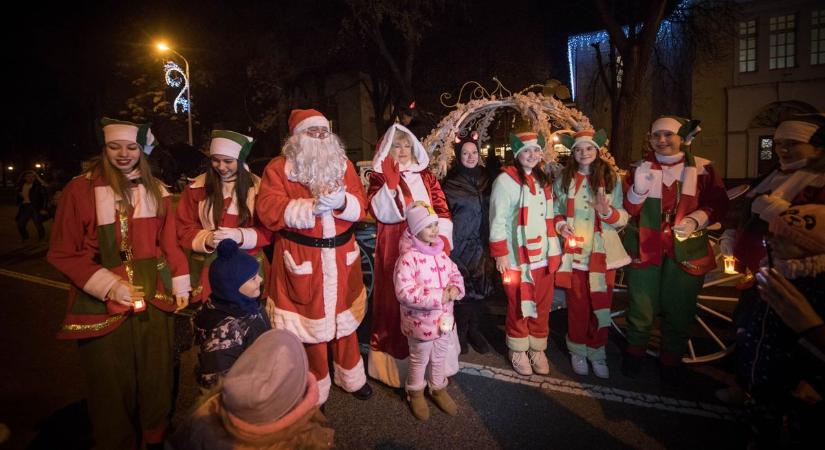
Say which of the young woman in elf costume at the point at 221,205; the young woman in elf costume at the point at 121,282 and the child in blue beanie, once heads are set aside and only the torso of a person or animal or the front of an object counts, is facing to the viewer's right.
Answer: the child in blue beanie

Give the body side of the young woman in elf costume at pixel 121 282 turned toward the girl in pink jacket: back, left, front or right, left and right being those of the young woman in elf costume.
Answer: left

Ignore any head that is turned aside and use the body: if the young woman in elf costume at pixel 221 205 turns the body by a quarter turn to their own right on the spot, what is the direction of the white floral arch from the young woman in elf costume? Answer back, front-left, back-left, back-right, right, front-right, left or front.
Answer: back

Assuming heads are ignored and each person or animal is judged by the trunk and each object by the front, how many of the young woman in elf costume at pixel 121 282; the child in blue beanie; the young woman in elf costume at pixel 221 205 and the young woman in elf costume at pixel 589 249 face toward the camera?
3

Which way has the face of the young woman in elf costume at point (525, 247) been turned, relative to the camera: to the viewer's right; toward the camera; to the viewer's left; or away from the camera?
toward the camera

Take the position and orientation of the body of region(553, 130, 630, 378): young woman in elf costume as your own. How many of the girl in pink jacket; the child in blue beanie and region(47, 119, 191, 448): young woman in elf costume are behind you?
0

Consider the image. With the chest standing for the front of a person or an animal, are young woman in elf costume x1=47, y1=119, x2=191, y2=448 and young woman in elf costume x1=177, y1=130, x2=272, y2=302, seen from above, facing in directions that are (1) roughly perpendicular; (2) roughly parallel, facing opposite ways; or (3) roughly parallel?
roughly parallel

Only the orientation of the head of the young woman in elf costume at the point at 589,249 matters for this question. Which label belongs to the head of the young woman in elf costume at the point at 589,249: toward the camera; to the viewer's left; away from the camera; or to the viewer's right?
toward the camera

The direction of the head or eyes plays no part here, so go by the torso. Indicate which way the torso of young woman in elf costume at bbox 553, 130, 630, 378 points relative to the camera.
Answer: toward the camera

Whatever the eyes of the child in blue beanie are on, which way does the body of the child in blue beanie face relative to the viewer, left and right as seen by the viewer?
facing to the right of the viewer

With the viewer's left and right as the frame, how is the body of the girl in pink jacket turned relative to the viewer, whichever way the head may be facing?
facing the viewer and to the right of the viewer

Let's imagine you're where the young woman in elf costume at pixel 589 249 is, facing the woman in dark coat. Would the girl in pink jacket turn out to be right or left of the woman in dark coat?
left

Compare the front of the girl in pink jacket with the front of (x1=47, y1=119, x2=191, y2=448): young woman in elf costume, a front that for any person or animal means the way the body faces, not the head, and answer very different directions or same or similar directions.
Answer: same or similar directions

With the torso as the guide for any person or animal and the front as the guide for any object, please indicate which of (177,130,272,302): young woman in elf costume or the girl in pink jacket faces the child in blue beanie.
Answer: the young woman in elf costume

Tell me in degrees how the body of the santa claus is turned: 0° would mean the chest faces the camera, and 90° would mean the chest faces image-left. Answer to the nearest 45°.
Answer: approximately 315°

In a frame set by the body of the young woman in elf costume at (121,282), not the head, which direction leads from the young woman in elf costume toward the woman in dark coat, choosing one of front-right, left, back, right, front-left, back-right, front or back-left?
left

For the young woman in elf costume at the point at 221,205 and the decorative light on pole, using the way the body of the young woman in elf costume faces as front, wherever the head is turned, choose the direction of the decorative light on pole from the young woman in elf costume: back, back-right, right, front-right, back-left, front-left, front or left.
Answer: back

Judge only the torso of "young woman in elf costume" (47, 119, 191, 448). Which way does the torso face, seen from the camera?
toward the camera
